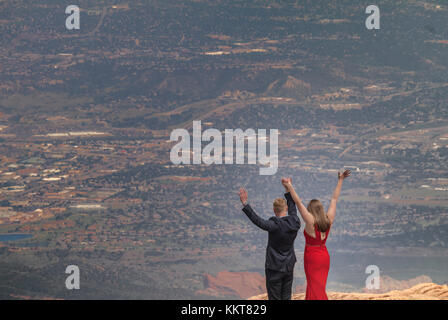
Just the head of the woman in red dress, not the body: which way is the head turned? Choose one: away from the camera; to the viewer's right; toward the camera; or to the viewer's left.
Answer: away from the camera

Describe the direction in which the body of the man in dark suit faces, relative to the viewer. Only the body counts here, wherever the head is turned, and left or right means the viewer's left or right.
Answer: facing away from the viewer
